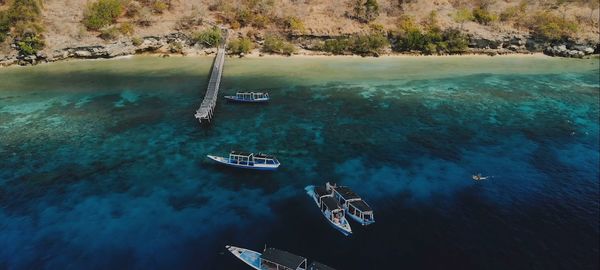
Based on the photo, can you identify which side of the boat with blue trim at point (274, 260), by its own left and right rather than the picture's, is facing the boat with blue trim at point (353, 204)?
right

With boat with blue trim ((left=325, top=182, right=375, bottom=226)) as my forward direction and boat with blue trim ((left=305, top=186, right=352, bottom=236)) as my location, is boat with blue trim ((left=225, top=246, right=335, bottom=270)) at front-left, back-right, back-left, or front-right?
back-right

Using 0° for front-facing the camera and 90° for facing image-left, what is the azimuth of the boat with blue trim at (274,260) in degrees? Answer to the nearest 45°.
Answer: approximately 135°
